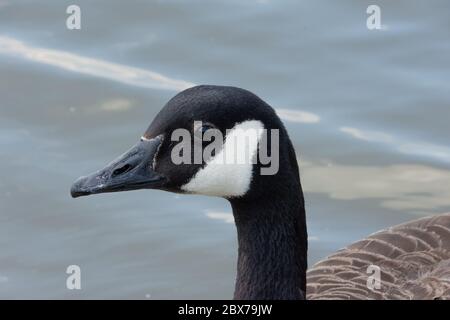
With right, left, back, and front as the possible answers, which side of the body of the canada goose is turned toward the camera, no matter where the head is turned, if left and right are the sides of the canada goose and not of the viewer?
left
